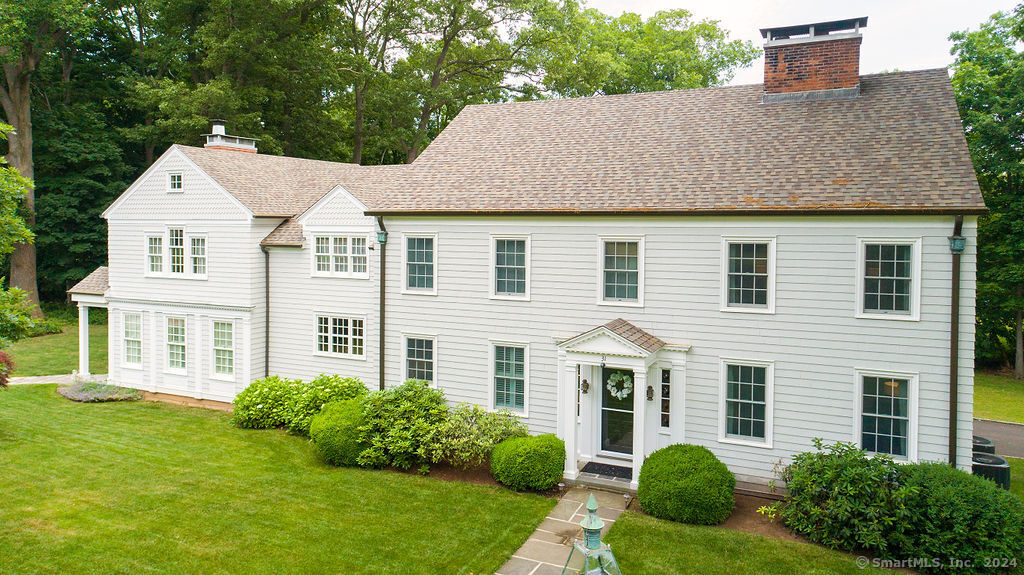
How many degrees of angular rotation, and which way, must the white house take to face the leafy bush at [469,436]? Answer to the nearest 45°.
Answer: approximately 45° to its right

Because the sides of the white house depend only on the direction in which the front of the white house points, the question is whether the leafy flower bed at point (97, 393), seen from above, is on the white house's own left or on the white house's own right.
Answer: on the white house's own right

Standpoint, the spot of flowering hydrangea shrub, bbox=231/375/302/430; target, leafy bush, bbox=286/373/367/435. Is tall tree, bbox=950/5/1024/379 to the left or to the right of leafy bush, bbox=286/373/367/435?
left

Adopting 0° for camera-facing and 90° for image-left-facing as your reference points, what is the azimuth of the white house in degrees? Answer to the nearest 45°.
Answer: approximately 45°

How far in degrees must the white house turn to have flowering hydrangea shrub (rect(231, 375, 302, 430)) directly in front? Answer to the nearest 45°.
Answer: approximately 45° to its right
